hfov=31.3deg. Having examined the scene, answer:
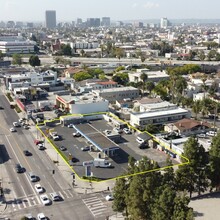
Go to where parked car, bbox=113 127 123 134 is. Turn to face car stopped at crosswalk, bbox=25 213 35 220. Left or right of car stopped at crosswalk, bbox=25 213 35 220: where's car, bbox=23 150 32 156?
right

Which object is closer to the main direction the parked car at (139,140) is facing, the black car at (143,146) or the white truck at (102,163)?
the black car

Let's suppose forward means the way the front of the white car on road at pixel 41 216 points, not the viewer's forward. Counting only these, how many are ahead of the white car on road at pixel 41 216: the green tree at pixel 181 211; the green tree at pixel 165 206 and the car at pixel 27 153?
2

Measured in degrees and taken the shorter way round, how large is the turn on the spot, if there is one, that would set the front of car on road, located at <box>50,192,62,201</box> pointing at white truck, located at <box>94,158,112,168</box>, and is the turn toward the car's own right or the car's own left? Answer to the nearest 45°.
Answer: approximately 90° to the car's own left
